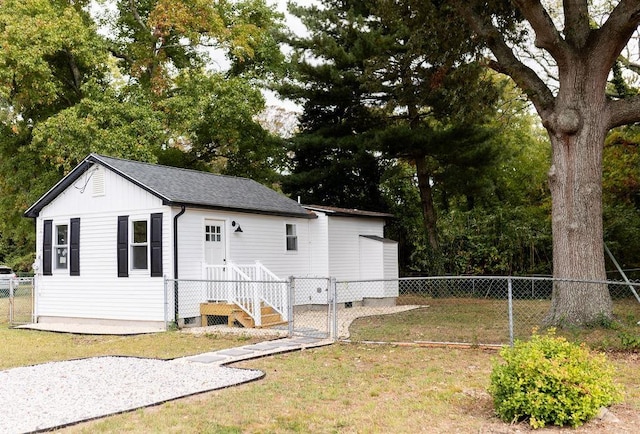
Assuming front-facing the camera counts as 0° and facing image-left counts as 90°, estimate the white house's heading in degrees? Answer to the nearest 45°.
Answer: approximately 315°

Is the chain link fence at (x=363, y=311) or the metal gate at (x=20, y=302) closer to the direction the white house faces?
the chain link fence

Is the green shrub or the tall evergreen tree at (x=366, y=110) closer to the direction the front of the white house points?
the green shrub
